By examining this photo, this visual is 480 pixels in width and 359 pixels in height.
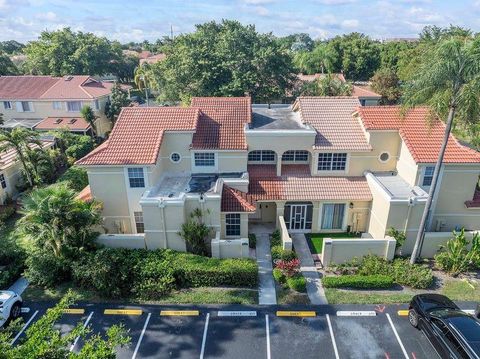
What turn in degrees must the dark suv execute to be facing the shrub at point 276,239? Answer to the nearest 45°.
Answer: approximately 45° to its left

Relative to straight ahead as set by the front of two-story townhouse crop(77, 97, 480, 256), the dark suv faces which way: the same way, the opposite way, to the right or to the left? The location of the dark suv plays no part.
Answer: the opposite way

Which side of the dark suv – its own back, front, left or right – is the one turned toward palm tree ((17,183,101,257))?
left

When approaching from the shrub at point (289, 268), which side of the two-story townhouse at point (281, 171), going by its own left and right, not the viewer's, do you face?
front

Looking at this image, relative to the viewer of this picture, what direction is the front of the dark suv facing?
facing away from the viewer and to the left of the viewer

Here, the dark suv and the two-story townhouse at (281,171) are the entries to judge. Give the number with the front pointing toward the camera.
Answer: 1

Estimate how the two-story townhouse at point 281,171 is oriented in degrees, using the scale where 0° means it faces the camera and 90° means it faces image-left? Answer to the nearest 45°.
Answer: approximately 0°

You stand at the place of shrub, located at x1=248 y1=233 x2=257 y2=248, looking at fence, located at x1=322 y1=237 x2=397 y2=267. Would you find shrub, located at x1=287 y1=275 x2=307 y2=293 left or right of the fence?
right

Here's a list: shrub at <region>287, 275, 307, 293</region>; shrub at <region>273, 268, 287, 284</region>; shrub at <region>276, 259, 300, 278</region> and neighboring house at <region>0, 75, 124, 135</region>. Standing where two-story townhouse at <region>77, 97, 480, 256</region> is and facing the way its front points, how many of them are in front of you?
3
